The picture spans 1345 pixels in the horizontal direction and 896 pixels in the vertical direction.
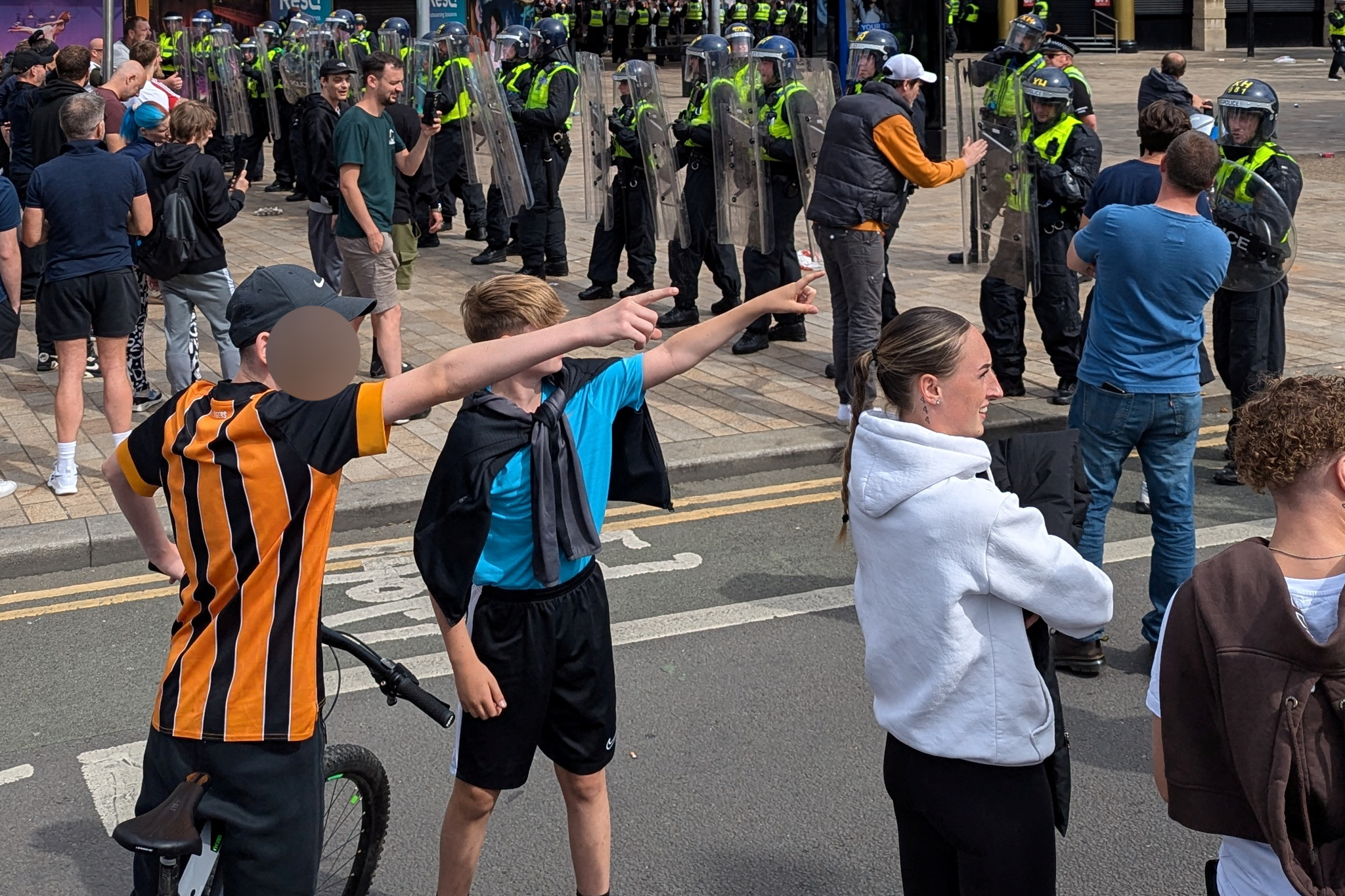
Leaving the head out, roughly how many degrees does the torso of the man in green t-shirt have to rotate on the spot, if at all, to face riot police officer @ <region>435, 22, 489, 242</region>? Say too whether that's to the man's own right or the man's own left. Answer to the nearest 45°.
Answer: approximately 135° to the man's own left

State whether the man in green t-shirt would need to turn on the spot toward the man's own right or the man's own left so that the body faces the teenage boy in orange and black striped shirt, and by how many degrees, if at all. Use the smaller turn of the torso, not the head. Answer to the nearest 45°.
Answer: approximately 45° to the man's own right

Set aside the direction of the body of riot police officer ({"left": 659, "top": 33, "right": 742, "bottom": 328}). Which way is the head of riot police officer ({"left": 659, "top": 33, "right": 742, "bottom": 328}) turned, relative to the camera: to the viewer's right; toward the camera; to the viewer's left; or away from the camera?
to the viewer's left

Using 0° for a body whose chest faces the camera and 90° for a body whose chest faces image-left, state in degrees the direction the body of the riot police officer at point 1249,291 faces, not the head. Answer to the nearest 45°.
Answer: approximately 45°

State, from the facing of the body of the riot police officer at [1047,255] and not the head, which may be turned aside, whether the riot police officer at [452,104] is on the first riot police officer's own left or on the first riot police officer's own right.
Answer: on the first riot police officer's own right

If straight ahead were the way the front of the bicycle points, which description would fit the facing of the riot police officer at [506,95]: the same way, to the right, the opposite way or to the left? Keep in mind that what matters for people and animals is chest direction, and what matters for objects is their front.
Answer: the opposite way

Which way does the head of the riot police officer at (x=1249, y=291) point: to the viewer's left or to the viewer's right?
to the viewer's left

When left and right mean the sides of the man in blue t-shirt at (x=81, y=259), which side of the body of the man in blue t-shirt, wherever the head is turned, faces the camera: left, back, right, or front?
back

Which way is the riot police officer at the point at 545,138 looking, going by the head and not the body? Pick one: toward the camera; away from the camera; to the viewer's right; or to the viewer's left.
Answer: to the viewer's left

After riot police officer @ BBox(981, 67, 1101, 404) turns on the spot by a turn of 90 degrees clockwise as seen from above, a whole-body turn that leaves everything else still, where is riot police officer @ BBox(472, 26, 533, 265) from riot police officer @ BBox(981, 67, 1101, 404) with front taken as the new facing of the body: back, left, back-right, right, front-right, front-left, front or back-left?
front
